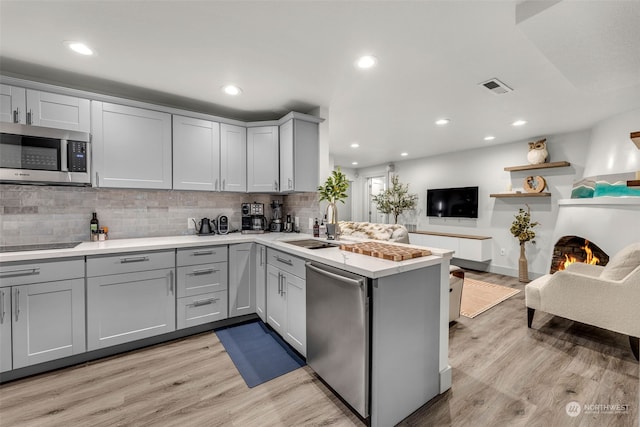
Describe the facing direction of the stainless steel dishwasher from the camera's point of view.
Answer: facing the viewer and to the left of the viewer

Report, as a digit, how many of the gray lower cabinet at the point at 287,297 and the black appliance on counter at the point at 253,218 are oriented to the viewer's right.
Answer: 0

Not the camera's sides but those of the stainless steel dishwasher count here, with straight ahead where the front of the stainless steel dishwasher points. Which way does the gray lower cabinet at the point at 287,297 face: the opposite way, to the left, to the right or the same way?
the same way

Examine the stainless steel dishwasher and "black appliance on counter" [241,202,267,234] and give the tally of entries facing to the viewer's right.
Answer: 0

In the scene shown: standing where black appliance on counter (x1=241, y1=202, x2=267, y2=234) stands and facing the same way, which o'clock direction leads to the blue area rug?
The blue area rug is roughly at 12 o'clock from the black appliance on counter.

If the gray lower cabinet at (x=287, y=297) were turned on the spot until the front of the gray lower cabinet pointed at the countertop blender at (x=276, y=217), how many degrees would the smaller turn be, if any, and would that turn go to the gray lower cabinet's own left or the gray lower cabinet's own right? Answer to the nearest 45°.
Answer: approximately 135° to the gray lower cabinet's own right

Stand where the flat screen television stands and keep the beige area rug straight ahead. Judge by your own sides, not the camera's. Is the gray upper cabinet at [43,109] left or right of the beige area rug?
right

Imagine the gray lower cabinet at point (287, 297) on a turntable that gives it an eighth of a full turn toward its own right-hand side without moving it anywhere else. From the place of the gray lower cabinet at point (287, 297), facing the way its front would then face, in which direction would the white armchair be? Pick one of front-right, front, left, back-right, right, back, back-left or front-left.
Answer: back

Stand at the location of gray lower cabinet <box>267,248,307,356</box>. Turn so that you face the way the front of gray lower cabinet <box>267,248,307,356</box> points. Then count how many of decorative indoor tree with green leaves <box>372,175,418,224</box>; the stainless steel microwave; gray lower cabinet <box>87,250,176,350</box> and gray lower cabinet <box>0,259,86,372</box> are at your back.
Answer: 1

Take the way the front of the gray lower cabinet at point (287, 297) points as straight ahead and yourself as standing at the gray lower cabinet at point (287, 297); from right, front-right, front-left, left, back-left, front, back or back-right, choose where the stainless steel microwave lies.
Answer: front-right

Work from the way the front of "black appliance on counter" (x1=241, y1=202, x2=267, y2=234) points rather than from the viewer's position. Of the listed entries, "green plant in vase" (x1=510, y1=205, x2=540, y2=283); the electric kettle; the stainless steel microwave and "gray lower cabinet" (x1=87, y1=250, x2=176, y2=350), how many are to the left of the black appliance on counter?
1

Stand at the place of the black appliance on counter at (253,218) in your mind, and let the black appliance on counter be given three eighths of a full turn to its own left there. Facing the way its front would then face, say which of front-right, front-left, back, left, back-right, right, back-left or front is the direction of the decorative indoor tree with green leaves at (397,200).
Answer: front

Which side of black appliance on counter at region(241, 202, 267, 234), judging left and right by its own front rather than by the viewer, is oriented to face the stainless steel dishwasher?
front

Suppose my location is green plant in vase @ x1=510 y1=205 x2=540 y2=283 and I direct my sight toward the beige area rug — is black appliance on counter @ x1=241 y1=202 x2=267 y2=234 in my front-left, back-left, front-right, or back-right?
front-right

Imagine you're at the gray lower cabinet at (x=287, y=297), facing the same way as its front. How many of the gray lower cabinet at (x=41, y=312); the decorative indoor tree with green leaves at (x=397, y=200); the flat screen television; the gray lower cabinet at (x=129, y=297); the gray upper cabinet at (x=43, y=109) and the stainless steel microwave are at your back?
2

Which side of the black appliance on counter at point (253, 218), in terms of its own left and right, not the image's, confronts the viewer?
front
